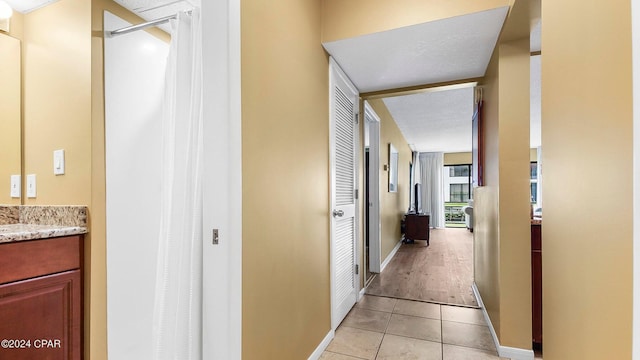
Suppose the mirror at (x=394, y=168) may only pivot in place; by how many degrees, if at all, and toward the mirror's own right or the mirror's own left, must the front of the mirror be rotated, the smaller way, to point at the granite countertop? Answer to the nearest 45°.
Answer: approximately 90° to the mirror's own right

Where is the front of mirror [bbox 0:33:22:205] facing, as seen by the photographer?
facing the viewer and to the right of the viewer

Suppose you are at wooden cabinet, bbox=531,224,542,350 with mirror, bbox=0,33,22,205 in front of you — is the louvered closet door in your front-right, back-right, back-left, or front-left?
front-right

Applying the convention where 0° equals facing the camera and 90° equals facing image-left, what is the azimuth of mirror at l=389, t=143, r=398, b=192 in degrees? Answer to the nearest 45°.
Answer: approximately 270°

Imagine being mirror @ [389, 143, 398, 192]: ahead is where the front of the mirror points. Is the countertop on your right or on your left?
on your right

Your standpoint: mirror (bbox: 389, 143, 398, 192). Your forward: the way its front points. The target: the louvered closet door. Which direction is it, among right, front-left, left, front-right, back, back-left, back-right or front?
right

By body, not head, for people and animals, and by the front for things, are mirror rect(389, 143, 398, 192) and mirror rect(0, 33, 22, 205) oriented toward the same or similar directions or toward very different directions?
same or similar directions

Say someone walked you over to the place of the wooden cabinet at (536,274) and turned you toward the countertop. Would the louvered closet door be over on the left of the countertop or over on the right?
right

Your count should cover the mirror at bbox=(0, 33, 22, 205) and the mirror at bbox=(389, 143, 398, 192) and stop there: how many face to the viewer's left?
0
